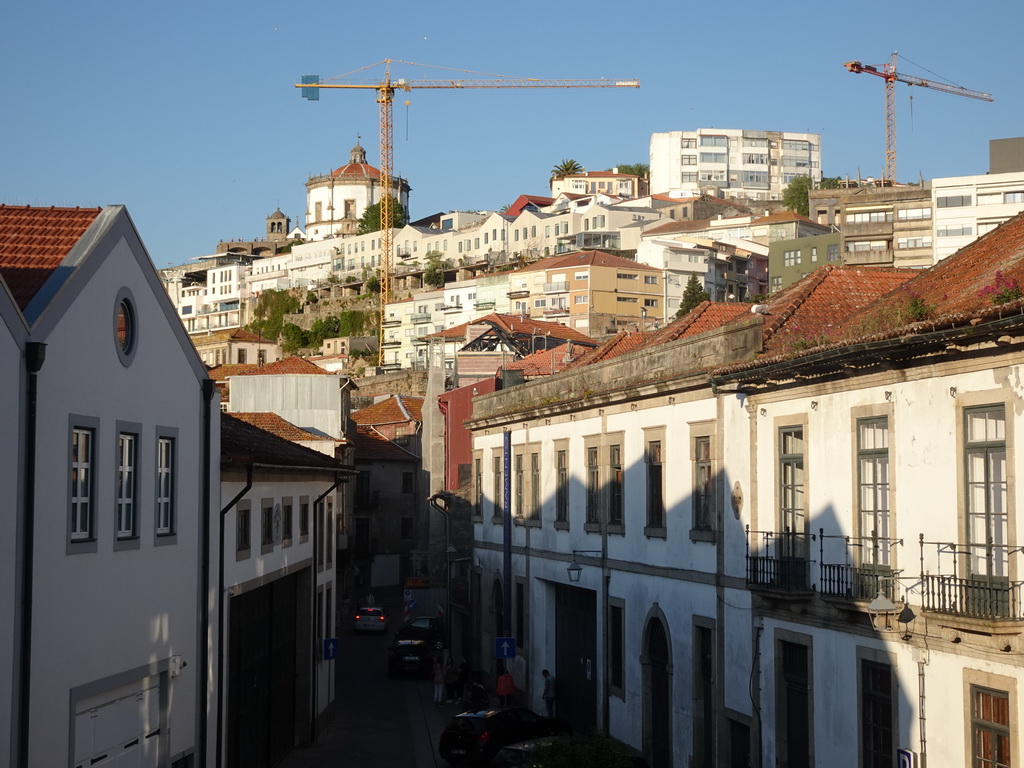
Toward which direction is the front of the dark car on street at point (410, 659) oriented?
away from the camera

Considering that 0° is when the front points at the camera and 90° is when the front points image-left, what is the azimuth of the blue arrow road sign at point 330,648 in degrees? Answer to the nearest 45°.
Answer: approximately 0°

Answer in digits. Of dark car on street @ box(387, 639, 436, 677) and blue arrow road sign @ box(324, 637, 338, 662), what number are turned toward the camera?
1

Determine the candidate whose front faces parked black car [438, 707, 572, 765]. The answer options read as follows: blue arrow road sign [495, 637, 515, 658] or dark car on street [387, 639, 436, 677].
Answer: the blue arrow road sign

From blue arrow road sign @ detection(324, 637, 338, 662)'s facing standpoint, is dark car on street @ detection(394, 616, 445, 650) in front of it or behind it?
behind

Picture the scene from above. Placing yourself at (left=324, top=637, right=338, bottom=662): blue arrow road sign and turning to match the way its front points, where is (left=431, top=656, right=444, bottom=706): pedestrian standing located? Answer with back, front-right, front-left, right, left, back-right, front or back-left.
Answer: back-left

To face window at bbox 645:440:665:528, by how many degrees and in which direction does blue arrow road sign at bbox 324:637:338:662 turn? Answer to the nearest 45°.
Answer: approximately 45° to its left
